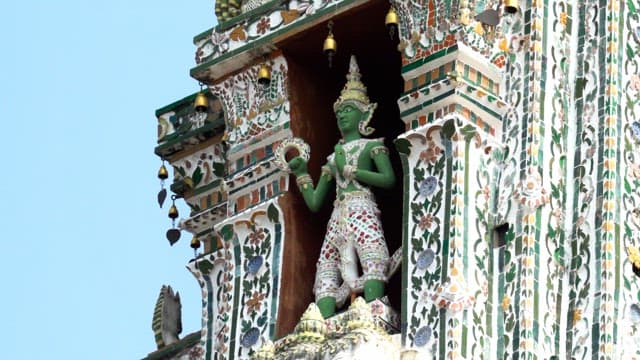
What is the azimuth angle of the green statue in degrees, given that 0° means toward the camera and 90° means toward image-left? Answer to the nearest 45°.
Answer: approximately 45°
